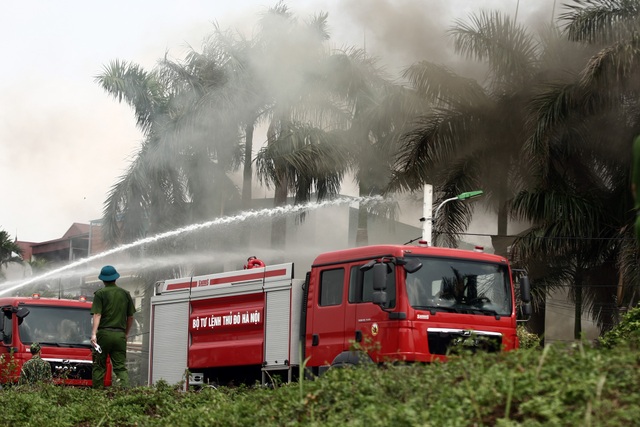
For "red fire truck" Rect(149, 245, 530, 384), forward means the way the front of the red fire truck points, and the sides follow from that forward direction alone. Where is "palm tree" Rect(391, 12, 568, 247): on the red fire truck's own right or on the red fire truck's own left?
on the red fire truck's own left

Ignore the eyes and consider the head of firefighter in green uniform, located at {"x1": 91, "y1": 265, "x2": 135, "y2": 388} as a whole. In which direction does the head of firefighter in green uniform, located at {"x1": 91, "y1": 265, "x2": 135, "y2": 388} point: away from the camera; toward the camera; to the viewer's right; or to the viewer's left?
away from the camera

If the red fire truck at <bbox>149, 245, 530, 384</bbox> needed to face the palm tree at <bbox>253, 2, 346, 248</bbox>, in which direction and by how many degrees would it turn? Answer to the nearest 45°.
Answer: approximately 135° to its left

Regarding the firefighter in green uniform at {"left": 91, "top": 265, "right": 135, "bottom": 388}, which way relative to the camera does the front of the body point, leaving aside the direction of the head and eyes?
away from the camera

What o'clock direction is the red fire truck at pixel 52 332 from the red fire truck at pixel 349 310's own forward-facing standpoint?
the red fire truck at pixel 52 332 is roughly at 6 o'clock from the red fire truck at pixel 349 310.

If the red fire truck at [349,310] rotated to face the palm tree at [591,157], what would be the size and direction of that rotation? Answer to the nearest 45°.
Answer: approximately 90° to its left

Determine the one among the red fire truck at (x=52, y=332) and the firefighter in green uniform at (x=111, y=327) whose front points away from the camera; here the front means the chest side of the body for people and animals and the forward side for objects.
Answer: the firefighter in green uniform

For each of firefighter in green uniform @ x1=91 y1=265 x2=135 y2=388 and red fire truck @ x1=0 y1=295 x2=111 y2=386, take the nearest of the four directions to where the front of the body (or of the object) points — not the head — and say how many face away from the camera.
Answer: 1

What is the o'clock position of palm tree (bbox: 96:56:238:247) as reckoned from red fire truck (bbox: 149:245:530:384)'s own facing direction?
The palm tree is roughly at 7 o'clock from the red fire truck.

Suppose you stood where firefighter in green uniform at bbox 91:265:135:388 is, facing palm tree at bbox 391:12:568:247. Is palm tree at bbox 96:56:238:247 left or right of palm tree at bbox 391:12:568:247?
left

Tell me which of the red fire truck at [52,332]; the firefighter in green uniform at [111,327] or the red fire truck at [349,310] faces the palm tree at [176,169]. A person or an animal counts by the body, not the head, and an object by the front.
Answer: the firefighter in green uniform
